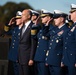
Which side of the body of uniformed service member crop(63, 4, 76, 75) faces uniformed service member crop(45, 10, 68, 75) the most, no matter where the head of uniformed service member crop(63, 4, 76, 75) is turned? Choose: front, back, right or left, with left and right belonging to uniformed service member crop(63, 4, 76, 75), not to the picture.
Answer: right

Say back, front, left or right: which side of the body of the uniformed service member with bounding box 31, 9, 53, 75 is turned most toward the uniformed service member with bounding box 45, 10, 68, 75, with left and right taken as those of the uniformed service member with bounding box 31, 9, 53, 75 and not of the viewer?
left

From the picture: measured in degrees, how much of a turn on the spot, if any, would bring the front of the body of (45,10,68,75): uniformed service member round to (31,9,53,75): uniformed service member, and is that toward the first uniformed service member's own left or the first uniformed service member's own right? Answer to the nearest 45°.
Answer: approximately 90° to the first uniformed service member's own right

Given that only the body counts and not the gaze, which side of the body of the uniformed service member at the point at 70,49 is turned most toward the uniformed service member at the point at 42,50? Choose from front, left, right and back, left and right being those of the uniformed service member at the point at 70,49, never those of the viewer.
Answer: right

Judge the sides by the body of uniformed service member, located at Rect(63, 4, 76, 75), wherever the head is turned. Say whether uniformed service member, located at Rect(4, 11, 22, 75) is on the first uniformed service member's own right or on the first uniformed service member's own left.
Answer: on the first uniformed service member's own right

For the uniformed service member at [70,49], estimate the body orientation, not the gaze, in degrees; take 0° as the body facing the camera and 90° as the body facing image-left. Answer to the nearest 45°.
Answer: approximately 45°
